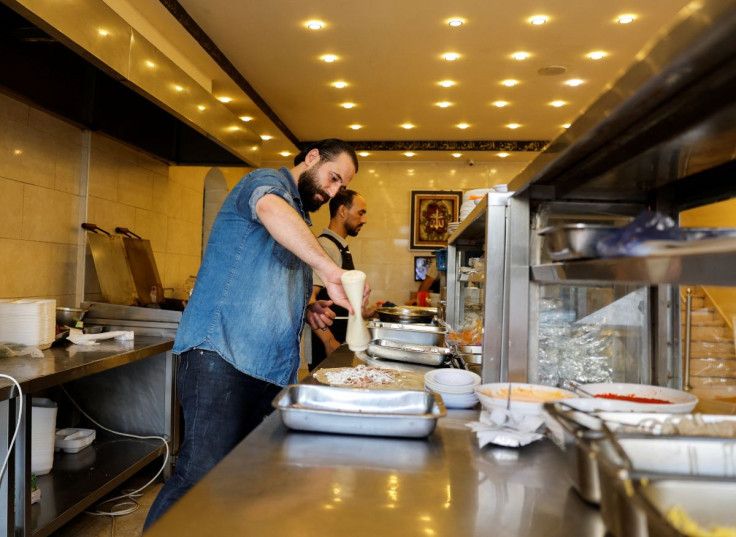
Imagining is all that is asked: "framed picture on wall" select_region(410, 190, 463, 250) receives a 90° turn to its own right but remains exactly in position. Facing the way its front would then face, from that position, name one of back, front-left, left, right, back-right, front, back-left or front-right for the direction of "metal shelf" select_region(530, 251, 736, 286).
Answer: left

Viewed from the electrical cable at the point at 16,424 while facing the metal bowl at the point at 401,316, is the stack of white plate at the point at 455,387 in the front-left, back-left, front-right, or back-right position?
front-right

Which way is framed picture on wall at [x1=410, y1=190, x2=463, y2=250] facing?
toward the camera

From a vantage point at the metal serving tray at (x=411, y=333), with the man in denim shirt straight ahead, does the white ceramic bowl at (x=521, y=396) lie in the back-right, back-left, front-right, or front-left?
front-left

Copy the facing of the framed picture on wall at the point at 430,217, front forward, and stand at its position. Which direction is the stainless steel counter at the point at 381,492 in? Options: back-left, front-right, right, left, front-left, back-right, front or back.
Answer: front

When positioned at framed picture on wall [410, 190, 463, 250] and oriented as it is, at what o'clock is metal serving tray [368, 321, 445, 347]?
The metal serving tray is roughly at 12 o'clock from the framed picture on wall.

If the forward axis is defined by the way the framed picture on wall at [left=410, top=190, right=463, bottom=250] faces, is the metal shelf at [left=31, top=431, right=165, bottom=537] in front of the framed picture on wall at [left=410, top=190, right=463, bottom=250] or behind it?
in front

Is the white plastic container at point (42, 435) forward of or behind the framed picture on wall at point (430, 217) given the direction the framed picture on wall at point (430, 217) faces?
forward

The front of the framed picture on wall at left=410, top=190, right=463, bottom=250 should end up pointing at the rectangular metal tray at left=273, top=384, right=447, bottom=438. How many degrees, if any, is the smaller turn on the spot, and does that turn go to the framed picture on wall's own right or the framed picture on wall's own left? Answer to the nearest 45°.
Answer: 0° — it already faces it

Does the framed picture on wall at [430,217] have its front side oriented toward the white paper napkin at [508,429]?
yes

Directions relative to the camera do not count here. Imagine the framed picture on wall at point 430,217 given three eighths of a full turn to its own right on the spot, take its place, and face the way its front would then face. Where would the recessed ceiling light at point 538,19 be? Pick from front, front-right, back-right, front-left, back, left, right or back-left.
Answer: back-left

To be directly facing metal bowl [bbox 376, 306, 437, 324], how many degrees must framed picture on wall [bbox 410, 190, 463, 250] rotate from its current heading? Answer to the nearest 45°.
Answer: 0° — it already faces it

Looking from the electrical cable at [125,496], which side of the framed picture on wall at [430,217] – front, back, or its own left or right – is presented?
front

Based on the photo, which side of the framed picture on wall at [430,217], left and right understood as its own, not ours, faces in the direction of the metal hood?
front

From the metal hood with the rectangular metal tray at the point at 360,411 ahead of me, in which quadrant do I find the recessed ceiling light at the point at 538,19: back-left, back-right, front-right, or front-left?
front-left

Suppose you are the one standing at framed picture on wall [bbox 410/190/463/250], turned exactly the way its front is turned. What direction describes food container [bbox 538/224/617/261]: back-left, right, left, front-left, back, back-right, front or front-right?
front

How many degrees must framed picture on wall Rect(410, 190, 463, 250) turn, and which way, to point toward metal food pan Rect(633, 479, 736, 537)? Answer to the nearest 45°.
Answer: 0° — it already faces it
